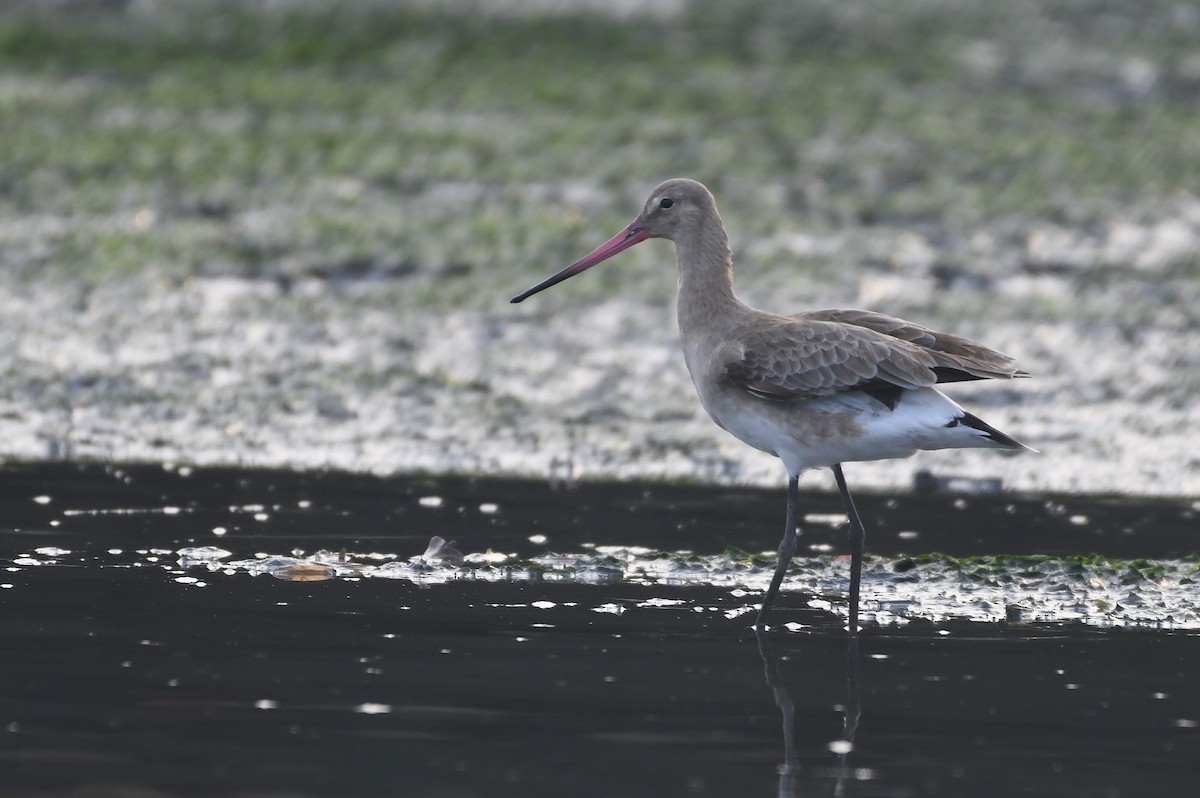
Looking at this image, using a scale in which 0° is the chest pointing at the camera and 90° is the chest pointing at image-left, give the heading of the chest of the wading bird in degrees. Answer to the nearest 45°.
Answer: approximately 90°
